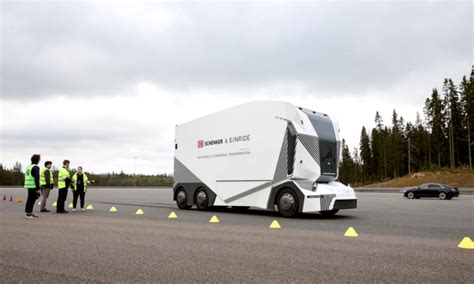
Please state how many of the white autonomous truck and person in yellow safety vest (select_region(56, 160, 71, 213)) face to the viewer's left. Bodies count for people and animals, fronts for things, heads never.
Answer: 0

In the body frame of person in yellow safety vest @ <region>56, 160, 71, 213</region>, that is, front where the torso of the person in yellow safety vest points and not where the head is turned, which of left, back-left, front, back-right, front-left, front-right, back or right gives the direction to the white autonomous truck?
front-right

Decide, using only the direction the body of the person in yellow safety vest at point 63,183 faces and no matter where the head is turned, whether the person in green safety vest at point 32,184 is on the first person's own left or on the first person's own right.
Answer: on the first person's own right

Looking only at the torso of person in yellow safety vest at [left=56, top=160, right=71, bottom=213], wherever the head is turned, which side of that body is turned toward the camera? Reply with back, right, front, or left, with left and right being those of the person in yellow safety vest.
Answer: right

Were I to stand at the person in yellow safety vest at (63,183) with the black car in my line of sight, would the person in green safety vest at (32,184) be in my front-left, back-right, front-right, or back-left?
back-right

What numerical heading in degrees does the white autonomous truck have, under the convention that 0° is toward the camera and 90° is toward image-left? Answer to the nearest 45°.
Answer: approximately 315°

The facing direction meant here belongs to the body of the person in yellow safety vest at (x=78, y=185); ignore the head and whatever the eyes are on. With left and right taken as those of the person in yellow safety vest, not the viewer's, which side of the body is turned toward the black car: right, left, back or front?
left

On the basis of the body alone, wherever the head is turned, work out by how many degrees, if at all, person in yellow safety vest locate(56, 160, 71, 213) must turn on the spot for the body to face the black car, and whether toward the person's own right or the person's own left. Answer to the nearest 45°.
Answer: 0° — they already face it
